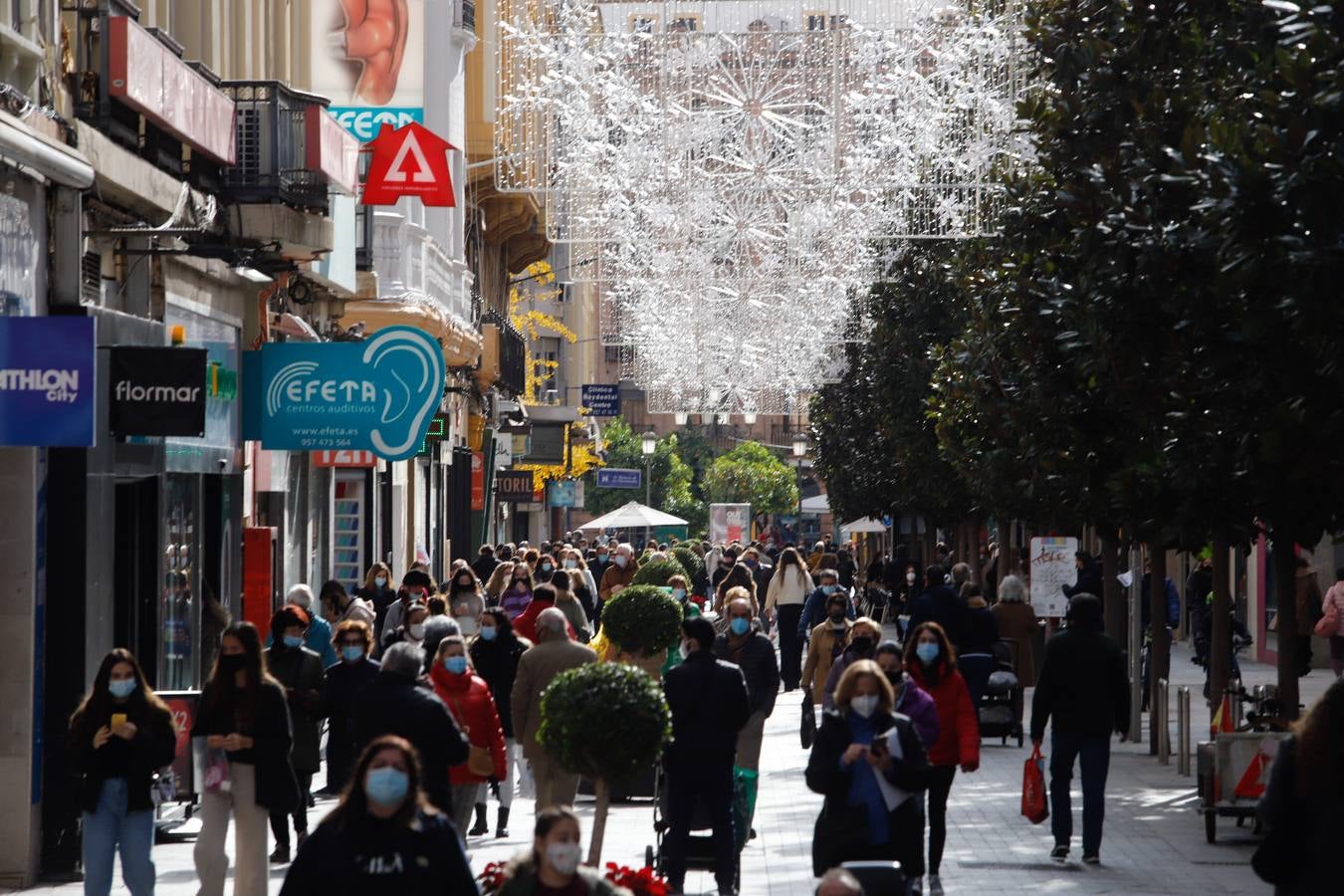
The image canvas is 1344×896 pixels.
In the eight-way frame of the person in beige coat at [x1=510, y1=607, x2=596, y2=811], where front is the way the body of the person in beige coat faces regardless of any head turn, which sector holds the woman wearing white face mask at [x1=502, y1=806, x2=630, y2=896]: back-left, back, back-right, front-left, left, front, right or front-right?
back

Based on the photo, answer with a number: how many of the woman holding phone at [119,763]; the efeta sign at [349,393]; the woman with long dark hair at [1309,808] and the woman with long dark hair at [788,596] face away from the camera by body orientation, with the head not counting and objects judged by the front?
2

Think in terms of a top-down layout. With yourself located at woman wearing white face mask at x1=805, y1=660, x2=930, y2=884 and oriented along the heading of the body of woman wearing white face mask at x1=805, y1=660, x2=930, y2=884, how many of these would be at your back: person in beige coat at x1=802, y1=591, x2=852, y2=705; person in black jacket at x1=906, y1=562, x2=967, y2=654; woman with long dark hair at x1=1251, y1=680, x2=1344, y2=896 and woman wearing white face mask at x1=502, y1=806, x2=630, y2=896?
2

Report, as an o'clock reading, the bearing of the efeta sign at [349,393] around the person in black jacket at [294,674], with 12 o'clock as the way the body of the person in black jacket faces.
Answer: The efeta sign is roughly at 6 o'clock from the person in black jacket.

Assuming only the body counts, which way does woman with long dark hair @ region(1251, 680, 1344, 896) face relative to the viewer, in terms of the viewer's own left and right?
facing away from the viewer

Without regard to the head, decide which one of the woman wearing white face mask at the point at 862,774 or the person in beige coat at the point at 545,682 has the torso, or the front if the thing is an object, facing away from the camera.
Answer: the person in beige coat

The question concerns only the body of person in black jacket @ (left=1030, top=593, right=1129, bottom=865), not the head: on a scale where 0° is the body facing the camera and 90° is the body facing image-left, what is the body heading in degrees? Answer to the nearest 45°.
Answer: approximately 180°

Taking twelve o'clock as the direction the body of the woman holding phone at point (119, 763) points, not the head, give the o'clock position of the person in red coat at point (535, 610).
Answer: The person in red coat is roughly at 7 o'clock from the woman holding phone.

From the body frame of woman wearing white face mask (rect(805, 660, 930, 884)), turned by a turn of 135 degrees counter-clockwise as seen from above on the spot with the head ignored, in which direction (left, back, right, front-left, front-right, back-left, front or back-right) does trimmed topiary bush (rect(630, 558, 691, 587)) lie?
front-left

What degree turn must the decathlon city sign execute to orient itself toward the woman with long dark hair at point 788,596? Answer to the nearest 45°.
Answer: approximately 135° to its left

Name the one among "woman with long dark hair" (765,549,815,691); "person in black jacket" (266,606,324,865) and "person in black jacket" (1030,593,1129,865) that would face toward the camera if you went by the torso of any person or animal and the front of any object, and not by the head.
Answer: "person in black jacket" (266,606,324,865)

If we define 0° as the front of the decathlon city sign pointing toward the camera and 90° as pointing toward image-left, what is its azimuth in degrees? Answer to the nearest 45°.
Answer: approximately 0°
